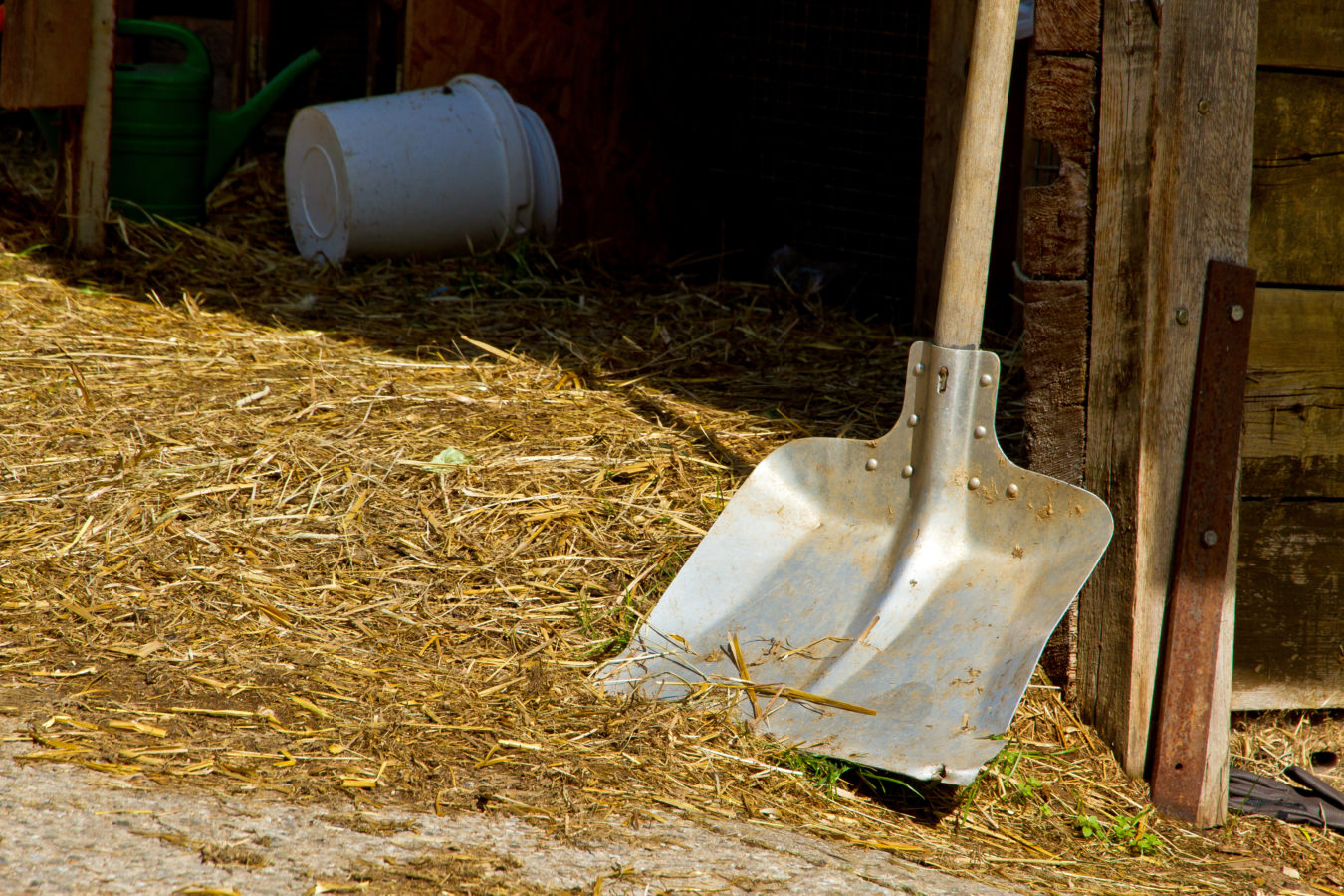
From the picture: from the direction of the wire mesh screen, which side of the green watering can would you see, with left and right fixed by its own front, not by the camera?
front

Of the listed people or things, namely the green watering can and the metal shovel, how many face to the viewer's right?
1

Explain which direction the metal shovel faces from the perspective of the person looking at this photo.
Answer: facing the viewer and to the left of the viewer

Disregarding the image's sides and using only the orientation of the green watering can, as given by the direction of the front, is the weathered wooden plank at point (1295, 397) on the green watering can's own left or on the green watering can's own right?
on the green watering can's own right

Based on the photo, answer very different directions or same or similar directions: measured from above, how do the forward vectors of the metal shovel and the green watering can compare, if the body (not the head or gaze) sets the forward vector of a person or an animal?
very different directions

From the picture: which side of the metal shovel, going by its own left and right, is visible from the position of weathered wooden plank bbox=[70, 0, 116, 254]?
right

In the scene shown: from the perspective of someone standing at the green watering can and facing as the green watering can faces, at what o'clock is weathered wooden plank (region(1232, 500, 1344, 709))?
The weathered wooden plank is roughly at 2 o'clock from the green watering can.

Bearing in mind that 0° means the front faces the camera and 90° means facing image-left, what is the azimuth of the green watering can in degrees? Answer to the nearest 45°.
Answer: approximately 270°
